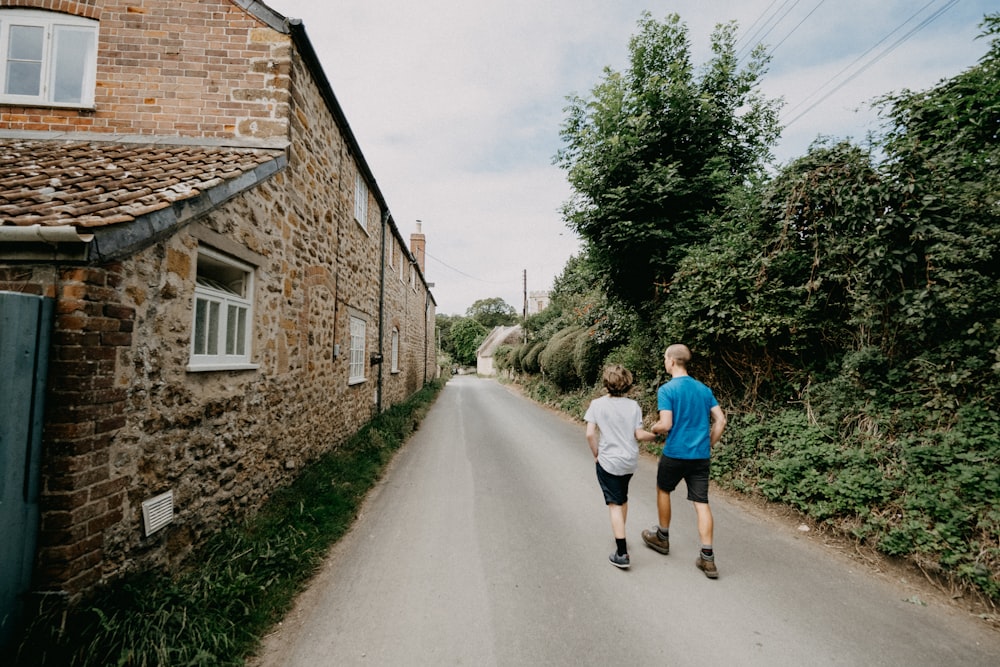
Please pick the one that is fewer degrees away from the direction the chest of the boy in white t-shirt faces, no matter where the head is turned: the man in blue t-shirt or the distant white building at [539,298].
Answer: the distant white building

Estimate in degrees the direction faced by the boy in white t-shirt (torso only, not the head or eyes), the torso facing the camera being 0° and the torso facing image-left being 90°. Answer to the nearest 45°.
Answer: approximately 180°

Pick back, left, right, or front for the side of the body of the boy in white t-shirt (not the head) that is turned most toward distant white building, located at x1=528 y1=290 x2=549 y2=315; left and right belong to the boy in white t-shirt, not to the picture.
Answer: front

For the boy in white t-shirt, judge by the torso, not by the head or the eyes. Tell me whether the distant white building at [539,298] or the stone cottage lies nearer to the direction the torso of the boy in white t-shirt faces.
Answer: the distant white building

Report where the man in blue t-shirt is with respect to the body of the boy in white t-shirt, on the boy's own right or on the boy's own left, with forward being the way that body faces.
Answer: on the boy's own right

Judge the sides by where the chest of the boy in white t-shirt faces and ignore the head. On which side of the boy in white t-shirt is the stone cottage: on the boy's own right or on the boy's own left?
on the boy's own left
